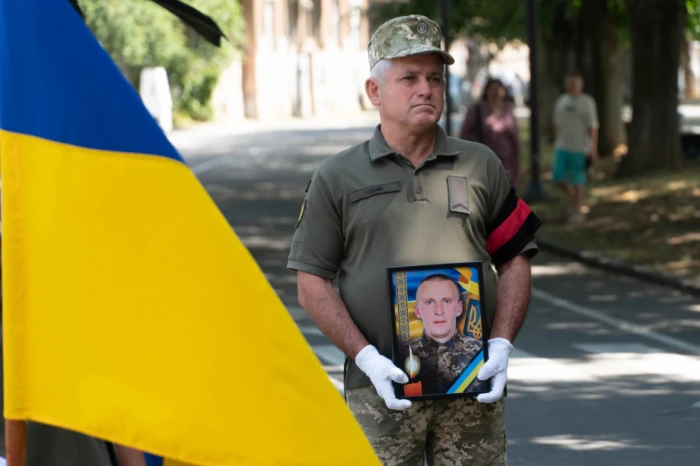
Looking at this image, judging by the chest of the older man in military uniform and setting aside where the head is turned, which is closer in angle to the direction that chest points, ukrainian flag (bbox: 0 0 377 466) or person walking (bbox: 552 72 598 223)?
the ukrainian flag

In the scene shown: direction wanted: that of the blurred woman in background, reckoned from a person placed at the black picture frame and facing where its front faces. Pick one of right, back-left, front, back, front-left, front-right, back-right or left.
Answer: back

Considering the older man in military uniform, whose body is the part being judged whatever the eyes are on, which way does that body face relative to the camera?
toward the camera

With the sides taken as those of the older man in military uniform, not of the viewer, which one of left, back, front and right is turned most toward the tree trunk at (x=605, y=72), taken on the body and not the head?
back

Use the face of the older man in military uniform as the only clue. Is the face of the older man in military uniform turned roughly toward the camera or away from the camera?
toward the camera

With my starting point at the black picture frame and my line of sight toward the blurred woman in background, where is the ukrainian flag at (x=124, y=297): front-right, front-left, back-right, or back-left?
back-left

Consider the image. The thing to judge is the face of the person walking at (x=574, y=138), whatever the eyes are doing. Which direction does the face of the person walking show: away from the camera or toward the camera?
toward the camera

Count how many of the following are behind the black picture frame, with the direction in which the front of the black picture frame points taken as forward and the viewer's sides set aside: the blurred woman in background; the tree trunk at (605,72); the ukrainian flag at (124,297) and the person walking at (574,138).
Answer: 3

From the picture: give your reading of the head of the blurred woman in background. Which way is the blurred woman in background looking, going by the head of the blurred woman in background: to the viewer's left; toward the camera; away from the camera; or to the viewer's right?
toward the camera

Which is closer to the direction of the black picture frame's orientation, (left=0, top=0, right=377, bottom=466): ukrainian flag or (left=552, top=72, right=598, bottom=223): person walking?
the ukrainian flag

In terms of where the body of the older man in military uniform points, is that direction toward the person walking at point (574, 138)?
no

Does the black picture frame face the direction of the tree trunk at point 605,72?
no

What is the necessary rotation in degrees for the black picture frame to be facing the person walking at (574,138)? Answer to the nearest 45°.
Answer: approximately 180°
